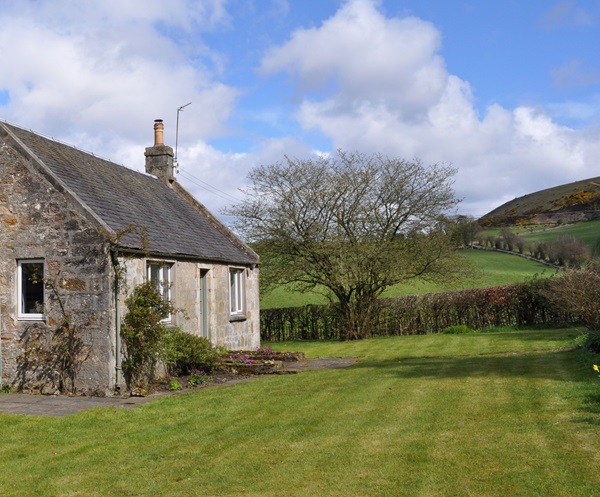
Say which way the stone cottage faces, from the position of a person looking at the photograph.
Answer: facing the viewer and to the right of the viewer

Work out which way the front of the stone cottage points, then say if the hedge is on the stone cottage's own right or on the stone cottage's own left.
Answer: on the stone cottage's own left

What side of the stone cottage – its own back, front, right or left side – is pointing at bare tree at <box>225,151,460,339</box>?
left

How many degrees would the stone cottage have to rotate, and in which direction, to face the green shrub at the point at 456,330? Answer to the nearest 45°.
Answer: approximately 90° to its left

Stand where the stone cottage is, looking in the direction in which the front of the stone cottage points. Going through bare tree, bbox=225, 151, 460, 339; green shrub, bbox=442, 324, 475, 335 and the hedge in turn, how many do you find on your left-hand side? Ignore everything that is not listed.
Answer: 3
